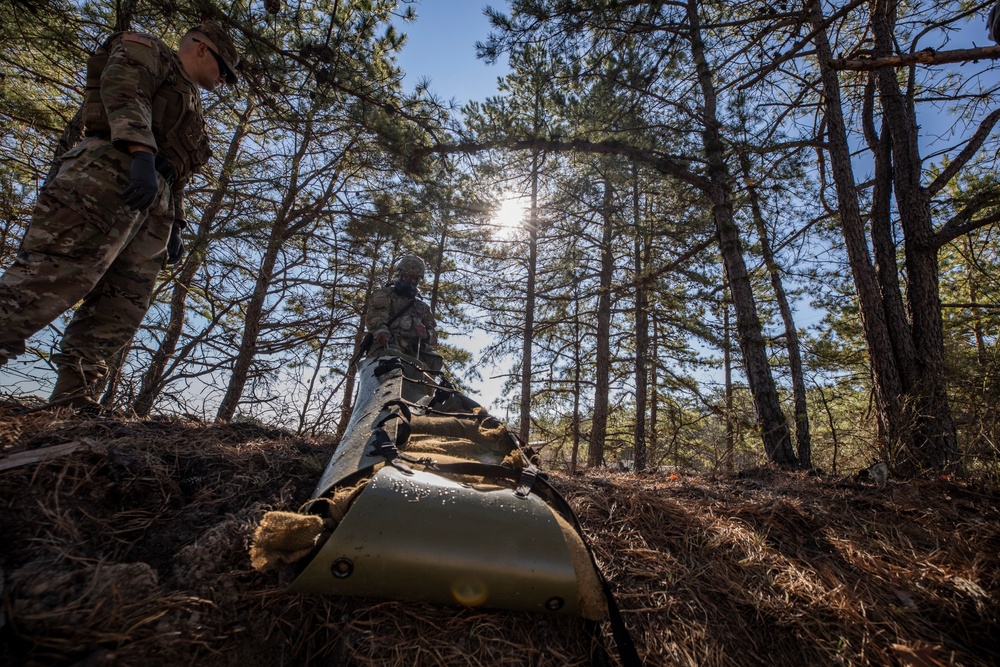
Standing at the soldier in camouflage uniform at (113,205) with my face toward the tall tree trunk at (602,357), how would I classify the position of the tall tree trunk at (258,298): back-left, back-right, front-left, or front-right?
front-left

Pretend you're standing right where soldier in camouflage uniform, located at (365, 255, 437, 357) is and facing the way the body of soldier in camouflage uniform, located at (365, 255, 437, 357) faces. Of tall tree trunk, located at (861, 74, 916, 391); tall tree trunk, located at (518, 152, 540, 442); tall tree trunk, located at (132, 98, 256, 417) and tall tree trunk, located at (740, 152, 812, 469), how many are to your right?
1

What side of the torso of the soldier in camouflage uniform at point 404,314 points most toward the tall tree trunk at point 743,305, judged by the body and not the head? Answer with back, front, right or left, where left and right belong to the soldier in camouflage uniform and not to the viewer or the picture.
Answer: left

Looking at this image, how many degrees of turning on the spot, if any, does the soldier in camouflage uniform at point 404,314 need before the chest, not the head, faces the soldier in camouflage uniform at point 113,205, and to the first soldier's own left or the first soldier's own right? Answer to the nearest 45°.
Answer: approximately 45° to the first soldier's own right

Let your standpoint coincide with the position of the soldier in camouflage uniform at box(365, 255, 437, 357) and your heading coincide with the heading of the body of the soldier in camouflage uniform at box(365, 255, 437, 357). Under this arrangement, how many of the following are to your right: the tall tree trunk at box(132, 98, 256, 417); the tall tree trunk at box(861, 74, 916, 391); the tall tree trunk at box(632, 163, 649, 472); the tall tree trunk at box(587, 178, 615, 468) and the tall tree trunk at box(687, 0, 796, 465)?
1

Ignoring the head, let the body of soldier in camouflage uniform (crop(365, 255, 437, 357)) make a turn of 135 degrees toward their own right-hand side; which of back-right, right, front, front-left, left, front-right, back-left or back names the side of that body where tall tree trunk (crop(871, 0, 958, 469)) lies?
back

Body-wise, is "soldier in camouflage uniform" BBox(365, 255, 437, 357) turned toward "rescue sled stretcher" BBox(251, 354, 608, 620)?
yes

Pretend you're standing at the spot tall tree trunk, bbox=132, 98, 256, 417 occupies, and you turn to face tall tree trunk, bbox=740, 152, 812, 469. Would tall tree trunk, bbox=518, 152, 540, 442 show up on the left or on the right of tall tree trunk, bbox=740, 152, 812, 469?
left

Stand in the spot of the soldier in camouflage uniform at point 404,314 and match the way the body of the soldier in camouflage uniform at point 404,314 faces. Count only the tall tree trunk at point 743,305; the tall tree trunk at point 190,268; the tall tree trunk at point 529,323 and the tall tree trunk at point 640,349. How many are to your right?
1

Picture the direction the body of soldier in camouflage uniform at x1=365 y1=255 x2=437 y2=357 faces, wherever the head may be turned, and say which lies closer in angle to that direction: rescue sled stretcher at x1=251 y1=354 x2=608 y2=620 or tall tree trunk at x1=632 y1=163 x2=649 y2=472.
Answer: the rescue sled stretcher

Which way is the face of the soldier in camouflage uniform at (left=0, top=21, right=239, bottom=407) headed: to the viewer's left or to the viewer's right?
to the viewer's right

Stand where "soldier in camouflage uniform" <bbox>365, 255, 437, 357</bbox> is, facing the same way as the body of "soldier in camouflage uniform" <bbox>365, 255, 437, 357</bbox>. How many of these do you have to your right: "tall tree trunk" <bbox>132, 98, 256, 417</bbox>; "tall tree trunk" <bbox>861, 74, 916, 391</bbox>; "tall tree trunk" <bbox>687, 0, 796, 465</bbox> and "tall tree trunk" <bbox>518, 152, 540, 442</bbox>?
1

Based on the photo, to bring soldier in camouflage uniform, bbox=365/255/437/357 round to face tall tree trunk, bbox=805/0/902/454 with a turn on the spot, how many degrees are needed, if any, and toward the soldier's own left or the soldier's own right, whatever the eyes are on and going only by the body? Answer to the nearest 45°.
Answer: approximately 45° to the soldier's own left

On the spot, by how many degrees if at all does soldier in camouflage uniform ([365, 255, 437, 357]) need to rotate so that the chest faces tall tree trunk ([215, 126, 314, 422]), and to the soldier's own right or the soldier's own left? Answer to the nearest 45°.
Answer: approximately 135° to the soldier's own right

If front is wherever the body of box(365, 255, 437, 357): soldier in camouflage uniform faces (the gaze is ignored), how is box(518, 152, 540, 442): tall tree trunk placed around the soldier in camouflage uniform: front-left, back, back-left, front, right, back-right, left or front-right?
back-left

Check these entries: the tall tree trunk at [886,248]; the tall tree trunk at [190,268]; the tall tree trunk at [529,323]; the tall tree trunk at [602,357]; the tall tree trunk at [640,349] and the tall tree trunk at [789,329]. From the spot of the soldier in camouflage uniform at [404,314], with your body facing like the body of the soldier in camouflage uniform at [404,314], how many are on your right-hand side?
1

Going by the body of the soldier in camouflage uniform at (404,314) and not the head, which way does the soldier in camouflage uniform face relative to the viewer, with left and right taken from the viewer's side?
facing the viewer
